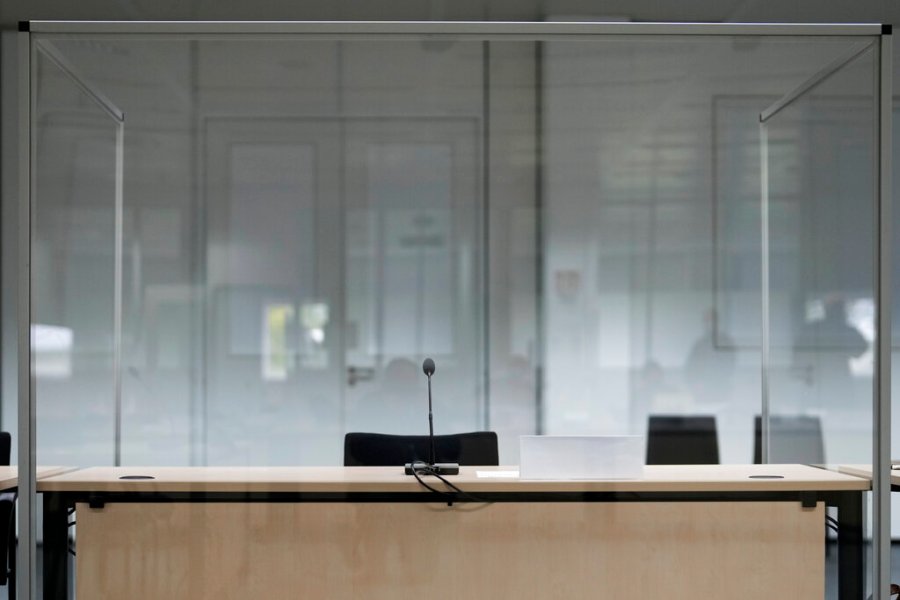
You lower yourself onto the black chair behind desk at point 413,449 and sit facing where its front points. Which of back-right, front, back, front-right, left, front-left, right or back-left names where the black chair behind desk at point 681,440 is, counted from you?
back-left

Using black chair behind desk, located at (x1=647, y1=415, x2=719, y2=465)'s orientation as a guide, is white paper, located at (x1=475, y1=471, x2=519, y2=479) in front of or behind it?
in front

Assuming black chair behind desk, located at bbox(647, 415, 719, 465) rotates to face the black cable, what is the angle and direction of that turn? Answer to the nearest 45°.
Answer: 0° — it already faces it

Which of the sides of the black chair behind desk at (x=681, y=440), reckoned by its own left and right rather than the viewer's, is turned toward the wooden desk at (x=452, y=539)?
front

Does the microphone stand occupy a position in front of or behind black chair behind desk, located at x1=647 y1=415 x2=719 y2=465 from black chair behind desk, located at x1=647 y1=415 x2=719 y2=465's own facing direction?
in front

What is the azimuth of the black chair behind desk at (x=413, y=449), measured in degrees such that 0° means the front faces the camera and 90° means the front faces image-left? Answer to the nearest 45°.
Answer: approximately 0°

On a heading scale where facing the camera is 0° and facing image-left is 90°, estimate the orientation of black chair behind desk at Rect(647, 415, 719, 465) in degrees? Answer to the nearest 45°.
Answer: approximately 0°

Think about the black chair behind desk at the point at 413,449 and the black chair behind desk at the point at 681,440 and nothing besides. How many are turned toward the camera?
2

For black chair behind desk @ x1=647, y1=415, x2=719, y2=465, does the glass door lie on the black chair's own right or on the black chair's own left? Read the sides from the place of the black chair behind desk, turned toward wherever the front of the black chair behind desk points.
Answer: on the black chair's own right

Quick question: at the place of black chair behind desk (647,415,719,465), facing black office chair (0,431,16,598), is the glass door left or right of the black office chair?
right
